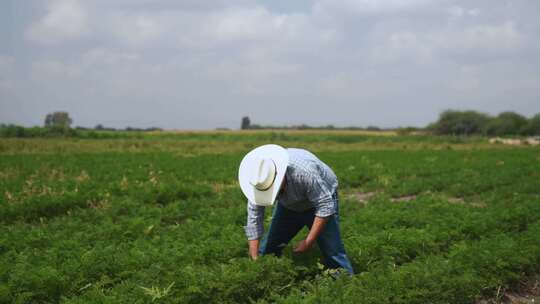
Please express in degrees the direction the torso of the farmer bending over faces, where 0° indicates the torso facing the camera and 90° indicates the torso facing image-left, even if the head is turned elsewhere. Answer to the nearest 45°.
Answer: approximately 45°
